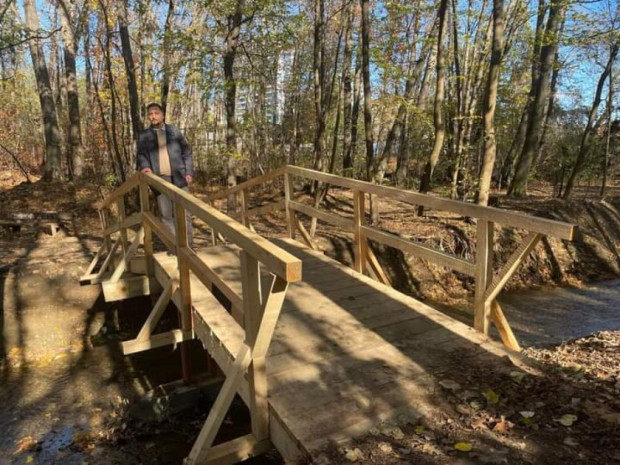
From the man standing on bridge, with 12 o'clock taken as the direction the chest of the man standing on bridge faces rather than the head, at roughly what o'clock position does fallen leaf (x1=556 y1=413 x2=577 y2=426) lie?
The fallen leaf is roughly at 11 o'clock from the man standing on bridge.

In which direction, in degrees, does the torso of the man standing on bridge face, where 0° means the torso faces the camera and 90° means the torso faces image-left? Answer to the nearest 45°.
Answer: approximately 0°

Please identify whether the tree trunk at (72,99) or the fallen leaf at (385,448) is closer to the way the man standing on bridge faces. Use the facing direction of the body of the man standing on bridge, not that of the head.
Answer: the fallen leaf

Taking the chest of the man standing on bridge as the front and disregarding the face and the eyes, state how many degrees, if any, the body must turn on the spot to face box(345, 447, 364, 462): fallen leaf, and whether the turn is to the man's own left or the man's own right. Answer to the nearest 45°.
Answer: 0° — they already face it

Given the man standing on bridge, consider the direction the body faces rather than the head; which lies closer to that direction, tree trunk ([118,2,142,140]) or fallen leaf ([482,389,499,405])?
the fallen leaf

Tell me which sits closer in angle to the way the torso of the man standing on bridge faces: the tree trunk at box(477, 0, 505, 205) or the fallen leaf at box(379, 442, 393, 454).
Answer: the fallen leaf

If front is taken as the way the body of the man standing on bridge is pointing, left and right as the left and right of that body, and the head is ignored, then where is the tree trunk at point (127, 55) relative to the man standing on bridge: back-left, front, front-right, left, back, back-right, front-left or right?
back

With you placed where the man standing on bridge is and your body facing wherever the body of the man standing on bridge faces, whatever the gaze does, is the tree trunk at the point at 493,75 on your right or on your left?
on your left

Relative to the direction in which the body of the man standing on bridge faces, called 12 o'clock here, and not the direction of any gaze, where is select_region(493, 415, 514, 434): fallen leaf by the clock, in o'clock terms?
The fallen leaf is roughly at 11 o'clock from the man standing on bridge.

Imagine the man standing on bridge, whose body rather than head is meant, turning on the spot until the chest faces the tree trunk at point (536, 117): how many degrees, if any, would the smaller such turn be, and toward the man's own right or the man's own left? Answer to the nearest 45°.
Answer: approximately 135° to the man's own left

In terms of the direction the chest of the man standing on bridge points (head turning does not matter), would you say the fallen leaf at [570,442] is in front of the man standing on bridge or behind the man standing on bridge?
in front
